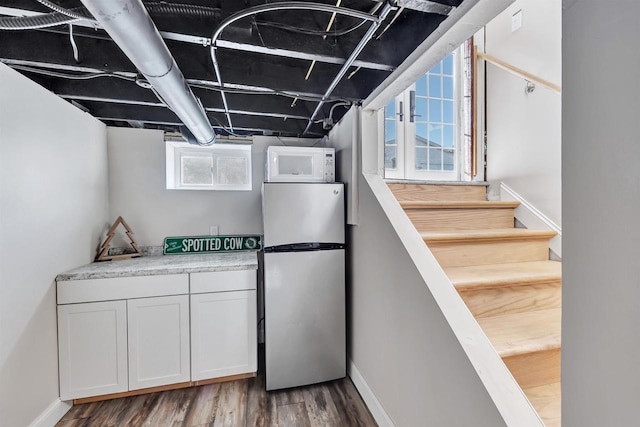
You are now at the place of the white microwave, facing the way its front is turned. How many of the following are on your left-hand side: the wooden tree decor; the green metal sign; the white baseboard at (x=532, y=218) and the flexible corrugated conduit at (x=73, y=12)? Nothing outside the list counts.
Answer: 1

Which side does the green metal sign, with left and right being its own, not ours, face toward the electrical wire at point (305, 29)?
front

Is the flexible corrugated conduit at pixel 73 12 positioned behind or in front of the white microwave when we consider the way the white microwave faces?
in front

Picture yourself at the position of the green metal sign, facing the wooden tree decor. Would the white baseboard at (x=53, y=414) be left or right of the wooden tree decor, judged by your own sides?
left

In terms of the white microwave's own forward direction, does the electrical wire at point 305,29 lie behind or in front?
in front

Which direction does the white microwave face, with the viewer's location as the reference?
facing the viewer

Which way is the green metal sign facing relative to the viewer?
toward the camera

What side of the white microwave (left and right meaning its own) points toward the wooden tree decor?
right

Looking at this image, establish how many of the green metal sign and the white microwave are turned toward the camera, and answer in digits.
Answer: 2
